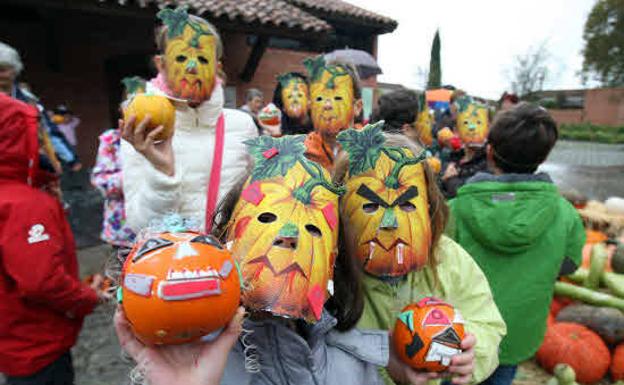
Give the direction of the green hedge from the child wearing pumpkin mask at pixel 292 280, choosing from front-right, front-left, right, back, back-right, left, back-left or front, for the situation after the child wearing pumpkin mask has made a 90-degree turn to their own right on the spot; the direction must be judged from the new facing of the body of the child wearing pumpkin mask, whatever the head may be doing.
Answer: back-right

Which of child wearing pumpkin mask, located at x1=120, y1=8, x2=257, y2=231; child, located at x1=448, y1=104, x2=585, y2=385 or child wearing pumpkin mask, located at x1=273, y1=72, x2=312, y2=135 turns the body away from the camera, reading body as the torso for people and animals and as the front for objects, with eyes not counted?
the child

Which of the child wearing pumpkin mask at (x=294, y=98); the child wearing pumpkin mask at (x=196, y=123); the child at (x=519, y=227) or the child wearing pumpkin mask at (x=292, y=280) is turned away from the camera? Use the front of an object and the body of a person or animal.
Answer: the child

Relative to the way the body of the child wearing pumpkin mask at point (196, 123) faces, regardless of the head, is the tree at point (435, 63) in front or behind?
behind

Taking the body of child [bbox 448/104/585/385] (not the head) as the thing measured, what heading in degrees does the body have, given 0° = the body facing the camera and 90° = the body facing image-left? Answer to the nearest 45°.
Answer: approximately 180°

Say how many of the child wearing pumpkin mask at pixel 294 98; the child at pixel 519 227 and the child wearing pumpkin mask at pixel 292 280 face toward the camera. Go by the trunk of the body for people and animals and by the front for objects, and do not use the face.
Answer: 2

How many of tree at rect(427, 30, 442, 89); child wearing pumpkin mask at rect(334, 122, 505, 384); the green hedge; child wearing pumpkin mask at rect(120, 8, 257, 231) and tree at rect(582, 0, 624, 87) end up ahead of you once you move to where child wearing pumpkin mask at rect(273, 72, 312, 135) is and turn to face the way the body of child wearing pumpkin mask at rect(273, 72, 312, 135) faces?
2

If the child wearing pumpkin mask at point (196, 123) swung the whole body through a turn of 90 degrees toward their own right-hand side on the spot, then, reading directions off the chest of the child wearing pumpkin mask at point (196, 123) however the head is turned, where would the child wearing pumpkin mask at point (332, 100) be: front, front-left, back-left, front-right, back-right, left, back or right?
back-right

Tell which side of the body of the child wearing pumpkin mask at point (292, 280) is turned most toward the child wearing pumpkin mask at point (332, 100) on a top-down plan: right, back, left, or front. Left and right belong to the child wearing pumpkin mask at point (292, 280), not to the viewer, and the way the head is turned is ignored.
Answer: back

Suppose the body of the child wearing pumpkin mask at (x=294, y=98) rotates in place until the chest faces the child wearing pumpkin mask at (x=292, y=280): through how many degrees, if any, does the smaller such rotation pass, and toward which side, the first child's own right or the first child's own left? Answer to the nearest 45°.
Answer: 0° — they already face them
